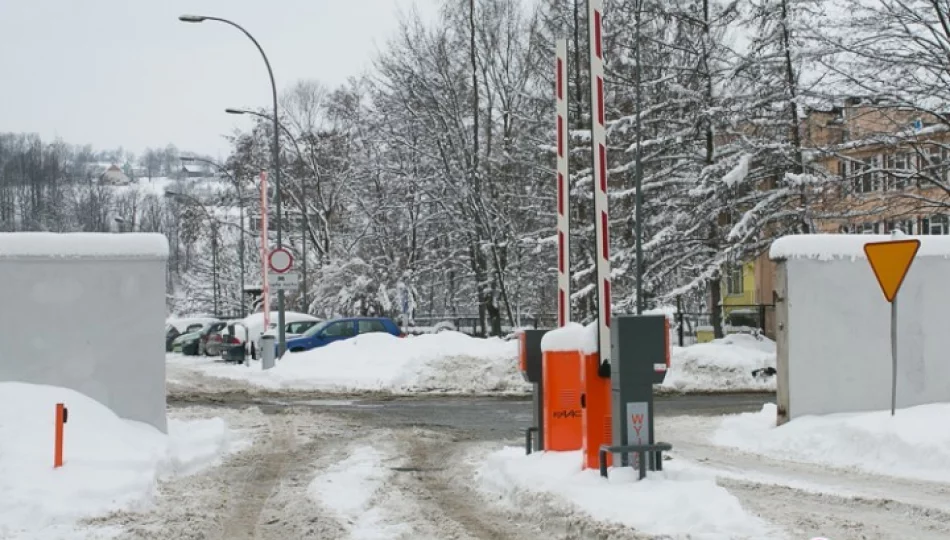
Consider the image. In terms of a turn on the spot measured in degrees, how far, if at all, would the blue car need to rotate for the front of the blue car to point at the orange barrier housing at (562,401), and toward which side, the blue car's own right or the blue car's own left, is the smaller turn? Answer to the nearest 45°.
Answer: approximately 90° to the blue car's own left

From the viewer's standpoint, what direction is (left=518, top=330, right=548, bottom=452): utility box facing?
to the viewer's left

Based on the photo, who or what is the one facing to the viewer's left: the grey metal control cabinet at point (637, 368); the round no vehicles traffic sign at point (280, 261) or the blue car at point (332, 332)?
the blue car

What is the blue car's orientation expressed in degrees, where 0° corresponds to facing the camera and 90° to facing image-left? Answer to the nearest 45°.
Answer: approximately 90°

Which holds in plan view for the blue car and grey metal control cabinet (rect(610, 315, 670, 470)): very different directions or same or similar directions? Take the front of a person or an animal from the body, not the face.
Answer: very different directions
